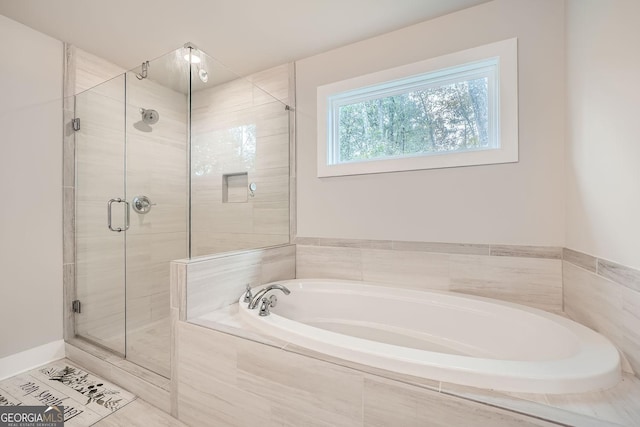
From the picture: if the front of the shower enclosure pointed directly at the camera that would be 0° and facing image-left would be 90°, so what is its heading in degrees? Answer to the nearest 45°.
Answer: approximately 45°

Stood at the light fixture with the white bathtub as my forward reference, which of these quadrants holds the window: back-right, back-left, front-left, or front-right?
front-left

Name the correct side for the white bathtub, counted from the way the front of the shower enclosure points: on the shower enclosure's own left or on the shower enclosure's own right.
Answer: on the shower enclosure's own left

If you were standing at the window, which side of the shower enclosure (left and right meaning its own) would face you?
left
